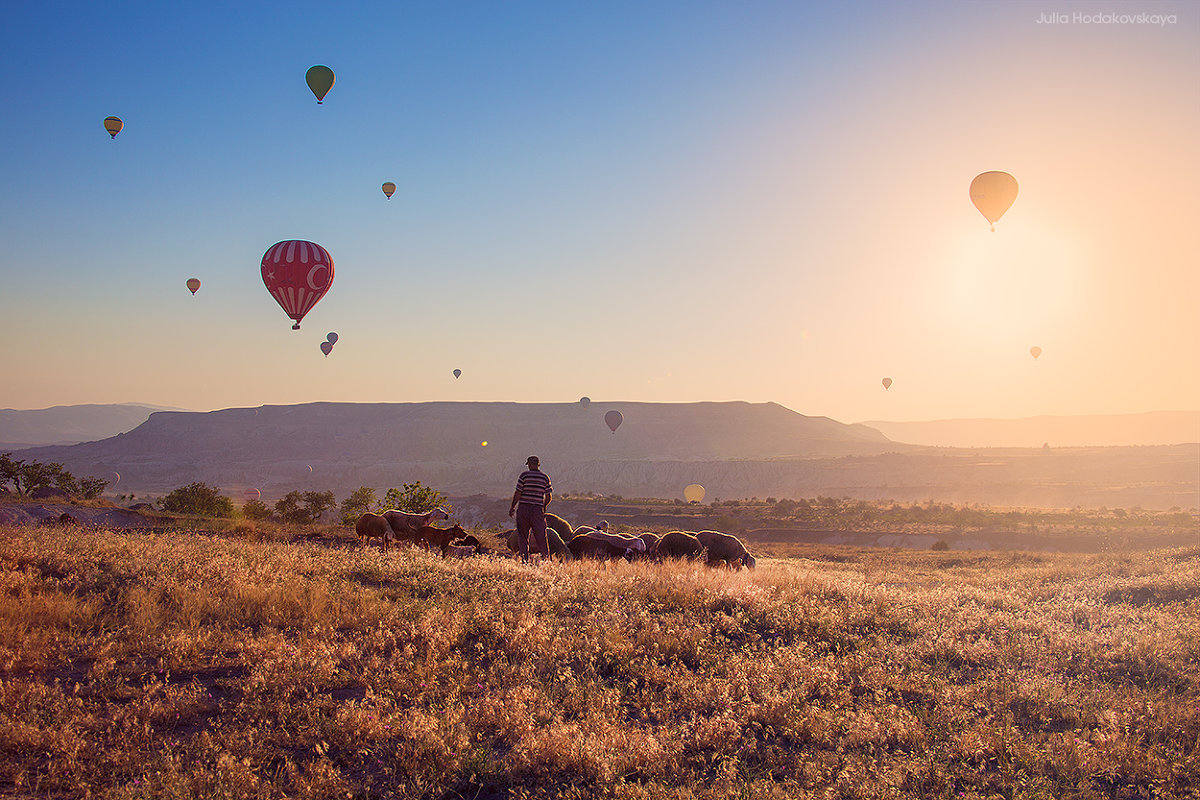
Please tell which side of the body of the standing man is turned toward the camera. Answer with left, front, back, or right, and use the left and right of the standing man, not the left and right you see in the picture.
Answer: back

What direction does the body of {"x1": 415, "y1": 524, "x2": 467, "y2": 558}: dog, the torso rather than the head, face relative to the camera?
to the viewer's right

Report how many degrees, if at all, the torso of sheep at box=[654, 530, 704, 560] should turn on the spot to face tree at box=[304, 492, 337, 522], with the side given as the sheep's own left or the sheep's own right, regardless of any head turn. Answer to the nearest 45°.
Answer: approximately 135° to the sheep's own left

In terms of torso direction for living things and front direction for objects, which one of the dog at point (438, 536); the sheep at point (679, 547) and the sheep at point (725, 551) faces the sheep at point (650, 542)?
the dog at point (438, 536)

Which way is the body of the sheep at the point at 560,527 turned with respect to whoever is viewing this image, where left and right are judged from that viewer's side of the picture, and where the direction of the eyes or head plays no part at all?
facing to the right of the viewer

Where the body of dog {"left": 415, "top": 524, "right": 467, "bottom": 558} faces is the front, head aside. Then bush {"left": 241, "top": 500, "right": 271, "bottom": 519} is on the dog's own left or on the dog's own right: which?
on the dog's own left

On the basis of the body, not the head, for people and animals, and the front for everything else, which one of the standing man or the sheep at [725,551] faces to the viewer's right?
the sheep

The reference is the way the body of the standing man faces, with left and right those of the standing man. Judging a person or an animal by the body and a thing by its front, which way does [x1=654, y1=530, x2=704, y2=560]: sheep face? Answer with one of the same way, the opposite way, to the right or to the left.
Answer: to the right

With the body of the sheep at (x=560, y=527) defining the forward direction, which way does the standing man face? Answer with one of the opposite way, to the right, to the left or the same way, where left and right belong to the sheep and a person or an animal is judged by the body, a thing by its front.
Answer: to the left
